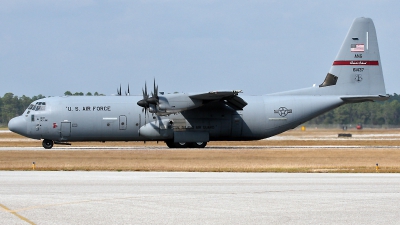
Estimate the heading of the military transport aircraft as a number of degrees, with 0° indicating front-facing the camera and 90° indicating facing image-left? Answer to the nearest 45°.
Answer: approximately 90°
